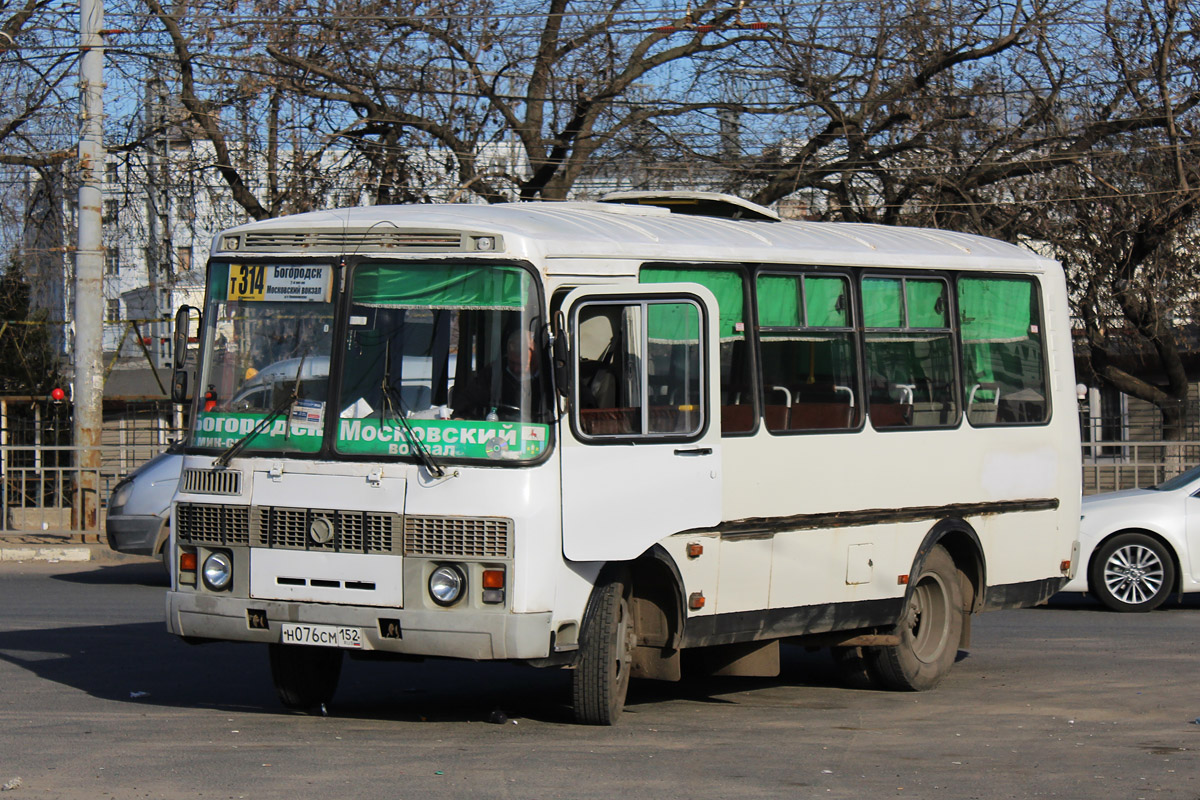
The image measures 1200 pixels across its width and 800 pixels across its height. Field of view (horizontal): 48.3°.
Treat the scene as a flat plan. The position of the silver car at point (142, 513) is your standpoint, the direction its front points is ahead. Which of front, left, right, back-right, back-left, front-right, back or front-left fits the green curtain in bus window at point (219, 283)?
left

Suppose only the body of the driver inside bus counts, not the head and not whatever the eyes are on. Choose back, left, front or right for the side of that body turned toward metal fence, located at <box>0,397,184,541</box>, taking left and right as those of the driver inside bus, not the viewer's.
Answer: right

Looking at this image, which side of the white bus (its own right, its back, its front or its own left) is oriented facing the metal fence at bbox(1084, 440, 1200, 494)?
back

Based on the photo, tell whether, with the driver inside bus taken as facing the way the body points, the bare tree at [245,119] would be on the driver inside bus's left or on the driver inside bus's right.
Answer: on the driver inside bus's right

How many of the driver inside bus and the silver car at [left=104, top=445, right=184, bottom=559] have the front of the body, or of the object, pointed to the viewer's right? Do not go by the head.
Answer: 0

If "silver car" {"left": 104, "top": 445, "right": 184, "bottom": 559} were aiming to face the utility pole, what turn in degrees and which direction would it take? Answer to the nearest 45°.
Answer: approximately 90° to its right

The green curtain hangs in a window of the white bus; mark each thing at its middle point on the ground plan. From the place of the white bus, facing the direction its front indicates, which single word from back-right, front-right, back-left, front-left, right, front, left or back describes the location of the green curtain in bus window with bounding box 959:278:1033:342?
back

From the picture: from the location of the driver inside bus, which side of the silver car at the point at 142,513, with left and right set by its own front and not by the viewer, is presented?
left

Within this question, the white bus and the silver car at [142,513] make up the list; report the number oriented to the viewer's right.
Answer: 0

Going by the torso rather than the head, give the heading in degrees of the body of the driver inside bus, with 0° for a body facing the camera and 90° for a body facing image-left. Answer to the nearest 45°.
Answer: approximately 45°

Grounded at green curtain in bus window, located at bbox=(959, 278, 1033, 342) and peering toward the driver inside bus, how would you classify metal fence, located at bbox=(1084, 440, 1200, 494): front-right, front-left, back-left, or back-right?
back-right

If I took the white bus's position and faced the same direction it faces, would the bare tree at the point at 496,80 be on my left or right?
on my right

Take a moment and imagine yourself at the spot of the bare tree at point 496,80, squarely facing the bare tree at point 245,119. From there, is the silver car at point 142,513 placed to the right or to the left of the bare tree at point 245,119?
left
